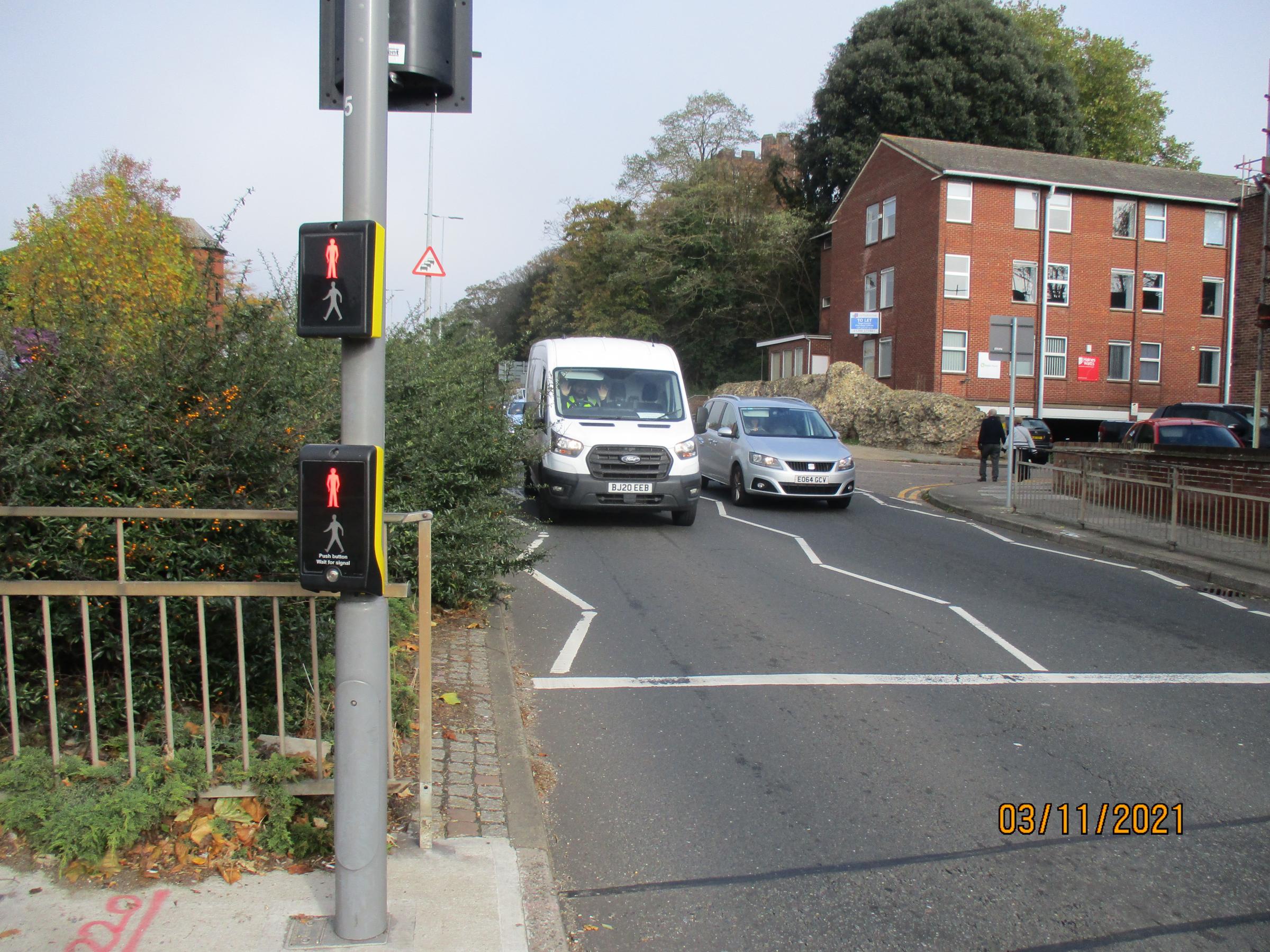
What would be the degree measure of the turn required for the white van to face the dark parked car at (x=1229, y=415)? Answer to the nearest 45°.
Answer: approximately 135° to its left

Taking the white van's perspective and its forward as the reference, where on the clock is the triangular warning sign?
The triangular warning sign is roughly at 5 o'clock from the white van.

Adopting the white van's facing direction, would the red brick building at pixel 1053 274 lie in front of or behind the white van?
behind

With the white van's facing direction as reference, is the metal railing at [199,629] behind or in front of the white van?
in front

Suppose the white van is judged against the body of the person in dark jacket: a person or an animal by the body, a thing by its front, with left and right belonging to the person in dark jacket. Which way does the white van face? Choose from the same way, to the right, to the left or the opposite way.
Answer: the opposite way

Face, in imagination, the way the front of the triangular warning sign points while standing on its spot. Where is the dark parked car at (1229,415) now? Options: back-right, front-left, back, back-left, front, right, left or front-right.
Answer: left

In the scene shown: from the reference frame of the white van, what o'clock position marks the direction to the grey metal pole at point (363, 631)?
The grey metal pole is roughly at 12 o'clock from the white van.

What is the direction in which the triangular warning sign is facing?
toward the camera

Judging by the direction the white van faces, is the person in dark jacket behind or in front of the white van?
behind

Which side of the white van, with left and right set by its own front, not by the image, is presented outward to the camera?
front

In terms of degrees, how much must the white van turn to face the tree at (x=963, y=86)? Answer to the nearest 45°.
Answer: approximately 135° to its left

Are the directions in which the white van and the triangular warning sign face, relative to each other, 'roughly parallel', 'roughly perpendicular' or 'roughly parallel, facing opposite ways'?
roughly parallel

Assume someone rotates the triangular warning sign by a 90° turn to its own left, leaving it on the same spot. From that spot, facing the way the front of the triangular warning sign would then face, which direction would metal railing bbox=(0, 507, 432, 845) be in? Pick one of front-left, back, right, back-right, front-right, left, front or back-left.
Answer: right

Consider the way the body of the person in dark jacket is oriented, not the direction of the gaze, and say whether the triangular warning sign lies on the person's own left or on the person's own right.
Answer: on the person's own left

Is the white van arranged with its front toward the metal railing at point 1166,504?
no

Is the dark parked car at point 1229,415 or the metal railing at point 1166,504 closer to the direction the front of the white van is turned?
the metal railing

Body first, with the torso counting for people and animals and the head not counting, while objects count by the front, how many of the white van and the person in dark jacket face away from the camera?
1
